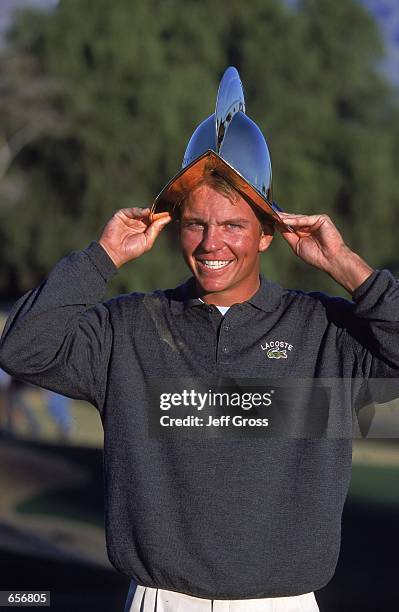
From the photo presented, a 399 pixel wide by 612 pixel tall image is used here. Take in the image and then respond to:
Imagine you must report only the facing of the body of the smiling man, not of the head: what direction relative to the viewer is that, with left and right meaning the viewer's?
facing the viewer

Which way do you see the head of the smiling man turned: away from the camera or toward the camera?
toward the camera
